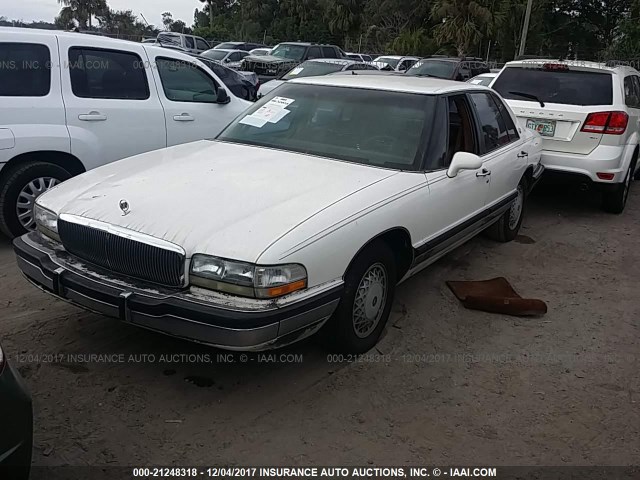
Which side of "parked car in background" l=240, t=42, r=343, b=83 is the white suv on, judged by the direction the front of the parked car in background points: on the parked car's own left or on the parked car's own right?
on the parked car's own left

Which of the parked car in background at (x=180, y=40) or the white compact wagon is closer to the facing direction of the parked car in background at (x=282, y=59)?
the white compact wagon

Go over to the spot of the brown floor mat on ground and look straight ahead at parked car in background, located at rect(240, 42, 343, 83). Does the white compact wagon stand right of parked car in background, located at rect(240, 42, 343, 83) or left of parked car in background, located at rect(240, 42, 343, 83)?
left

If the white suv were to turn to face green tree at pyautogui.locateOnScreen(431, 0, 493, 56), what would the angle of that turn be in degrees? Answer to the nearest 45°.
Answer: approximately 45° to its left

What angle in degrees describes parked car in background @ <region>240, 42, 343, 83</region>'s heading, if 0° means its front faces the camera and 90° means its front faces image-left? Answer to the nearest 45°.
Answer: approximately 45°

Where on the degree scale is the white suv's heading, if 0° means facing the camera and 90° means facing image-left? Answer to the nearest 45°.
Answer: approximately 225°

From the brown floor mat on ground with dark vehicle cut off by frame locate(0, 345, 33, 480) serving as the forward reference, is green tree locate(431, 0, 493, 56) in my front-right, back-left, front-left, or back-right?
back-right

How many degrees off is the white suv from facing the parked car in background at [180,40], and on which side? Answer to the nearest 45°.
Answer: approximately 90° to its left

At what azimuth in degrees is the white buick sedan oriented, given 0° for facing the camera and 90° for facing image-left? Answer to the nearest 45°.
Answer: approximately 45°

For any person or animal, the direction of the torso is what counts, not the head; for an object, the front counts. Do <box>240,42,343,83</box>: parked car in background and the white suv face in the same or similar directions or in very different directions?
very different directions
